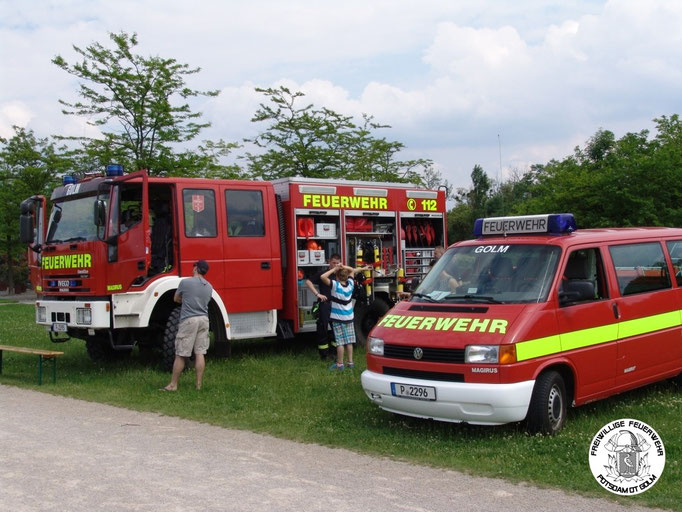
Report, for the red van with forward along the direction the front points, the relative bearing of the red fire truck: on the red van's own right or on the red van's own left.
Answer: on the red van's own right

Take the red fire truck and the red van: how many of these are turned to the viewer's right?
0

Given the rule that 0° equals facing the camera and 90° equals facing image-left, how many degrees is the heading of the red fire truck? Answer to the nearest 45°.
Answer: approximately 45°

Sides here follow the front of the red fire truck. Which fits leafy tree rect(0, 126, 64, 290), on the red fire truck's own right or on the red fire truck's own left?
on the red fire truck's own right

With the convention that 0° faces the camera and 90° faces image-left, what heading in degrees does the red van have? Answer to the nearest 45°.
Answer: approximately 45°

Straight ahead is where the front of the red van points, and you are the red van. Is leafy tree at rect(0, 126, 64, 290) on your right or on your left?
on your right

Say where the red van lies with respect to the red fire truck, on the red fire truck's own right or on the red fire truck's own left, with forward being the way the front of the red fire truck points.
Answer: on the red fire truck's own left

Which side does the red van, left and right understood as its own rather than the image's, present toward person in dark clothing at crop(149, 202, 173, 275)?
right

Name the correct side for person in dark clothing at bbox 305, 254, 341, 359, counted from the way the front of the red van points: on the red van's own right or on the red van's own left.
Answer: on the red van's own right
